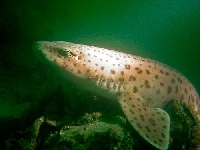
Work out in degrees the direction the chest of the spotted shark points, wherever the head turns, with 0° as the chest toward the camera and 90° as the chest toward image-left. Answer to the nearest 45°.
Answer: approximately 90°
